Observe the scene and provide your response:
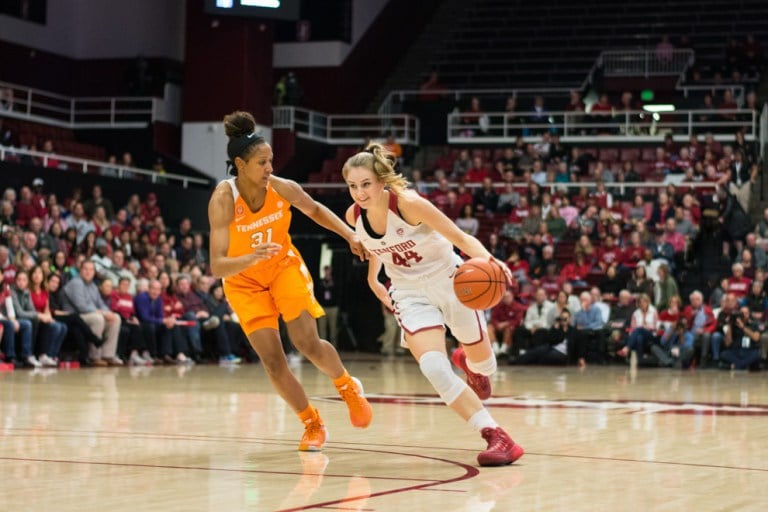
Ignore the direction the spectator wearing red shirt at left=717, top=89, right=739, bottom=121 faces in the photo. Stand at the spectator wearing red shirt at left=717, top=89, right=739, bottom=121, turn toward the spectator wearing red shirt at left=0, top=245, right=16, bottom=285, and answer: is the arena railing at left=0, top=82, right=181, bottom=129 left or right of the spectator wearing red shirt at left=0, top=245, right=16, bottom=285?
right

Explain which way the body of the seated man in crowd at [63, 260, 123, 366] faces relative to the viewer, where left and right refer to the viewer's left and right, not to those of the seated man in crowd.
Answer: facing the viewer and to the right of the viewer

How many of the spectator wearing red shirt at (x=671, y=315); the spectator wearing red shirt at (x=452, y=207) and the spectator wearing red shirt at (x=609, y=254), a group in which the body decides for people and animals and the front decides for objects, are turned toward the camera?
3

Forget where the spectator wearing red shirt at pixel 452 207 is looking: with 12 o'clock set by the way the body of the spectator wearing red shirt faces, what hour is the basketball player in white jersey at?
The basketball player in white jersey is roughly at 12 o'clock from the spectator wearing red shirt.

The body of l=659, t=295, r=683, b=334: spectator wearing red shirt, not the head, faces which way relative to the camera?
toward the camera

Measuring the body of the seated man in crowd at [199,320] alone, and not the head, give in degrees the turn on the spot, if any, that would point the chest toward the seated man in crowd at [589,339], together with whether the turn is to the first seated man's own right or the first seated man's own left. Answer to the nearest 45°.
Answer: approximately 45° to the first seated man's own left

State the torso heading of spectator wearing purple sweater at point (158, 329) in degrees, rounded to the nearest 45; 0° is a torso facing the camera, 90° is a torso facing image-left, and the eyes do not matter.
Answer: approximately 315°

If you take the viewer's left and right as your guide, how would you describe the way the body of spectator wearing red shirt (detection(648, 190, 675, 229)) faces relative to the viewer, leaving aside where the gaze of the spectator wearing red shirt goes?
facing the viewer

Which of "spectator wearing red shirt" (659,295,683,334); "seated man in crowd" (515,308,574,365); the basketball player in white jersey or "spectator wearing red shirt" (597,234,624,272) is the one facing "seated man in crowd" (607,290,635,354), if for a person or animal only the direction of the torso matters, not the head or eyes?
"spectator wearing red shirt" (597,234,624,272)

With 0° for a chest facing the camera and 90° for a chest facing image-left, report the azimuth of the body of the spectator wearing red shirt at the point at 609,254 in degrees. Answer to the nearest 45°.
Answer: approximately 0°

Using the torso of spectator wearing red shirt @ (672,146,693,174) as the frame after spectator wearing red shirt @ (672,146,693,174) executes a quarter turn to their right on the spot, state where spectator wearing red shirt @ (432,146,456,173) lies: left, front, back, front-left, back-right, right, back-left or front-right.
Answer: front-left

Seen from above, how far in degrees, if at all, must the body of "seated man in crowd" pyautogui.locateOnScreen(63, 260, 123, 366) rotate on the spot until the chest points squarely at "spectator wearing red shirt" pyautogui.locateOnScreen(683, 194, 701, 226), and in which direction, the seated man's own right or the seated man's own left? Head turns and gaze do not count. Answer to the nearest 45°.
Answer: approximately 45° to the seated man's own left

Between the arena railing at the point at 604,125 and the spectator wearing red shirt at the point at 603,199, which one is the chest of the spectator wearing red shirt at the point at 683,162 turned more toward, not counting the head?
the spectator wearing red shirt
